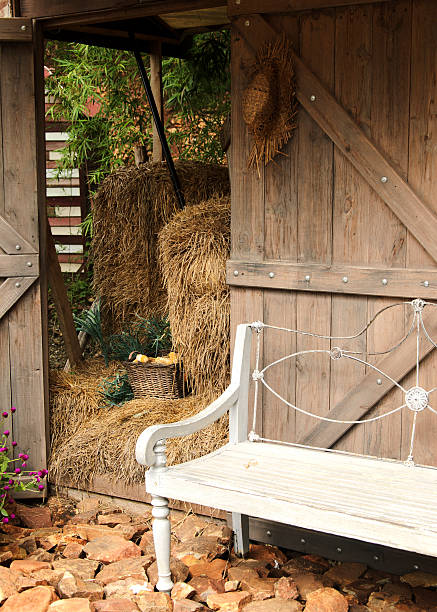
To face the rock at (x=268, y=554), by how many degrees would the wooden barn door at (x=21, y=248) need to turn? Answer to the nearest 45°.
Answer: approximately 45° to its left

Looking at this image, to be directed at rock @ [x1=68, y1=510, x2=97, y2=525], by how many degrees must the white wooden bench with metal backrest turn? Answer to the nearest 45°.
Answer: approximately 90° to its right

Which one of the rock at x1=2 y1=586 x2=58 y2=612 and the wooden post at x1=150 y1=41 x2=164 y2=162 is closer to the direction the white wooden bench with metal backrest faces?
the rock

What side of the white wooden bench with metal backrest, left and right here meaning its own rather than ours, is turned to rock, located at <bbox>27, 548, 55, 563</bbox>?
right

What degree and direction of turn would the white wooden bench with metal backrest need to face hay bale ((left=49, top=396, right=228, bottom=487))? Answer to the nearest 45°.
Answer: approximately 90° to its right

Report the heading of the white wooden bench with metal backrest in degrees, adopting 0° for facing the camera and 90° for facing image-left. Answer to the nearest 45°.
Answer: approximately 45°

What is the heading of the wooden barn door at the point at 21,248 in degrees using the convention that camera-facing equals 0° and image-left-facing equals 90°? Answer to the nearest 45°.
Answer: approximately 0°
